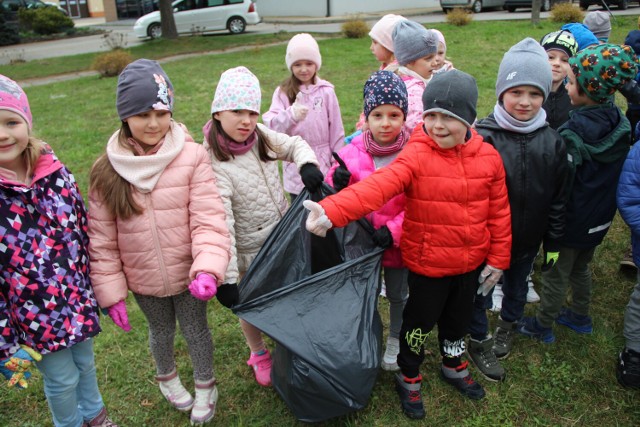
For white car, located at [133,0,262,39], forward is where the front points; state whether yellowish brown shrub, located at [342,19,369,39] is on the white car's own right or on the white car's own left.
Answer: on the white car's own left

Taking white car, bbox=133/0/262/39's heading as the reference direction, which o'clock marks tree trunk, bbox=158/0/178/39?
The tree trunk is roughly at 10 o'clock from the white car.

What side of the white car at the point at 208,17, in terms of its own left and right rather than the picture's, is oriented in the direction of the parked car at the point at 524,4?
back

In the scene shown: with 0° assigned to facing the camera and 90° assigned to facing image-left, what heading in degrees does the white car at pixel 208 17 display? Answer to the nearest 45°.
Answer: approximately 90°

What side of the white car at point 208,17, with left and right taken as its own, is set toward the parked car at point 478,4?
back
